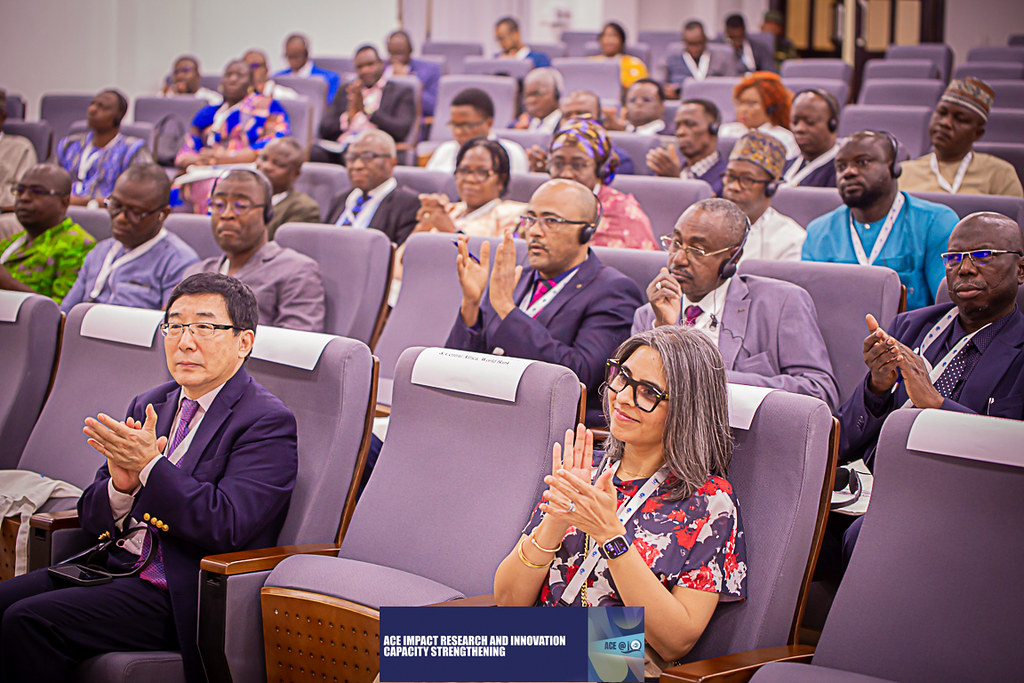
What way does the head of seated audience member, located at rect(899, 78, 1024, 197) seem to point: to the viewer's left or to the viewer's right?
to the viewer's left

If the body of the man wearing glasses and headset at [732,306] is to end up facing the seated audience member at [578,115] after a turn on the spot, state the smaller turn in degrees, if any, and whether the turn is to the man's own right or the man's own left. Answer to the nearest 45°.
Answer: approximately 135° to the man's own right

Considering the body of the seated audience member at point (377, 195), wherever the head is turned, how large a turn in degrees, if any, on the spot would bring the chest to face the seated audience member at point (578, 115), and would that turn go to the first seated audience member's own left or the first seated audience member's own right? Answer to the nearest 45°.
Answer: approximately 180°

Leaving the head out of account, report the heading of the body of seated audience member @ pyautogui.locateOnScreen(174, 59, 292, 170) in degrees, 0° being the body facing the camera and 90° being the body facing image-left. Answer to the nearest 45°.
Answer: approximately 45°

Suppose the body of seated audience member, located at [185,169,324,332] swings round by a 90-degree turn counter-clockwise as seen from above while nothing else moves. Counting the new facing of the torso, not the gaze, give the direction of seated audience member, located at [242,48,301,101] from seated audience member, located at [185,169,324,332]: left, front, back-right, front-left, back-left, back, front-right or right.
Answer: back-left

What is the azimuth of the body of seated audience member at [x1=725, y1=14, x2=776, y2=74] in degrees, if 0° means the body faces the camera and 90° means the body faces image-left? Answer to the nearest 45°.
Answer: approximately 45°

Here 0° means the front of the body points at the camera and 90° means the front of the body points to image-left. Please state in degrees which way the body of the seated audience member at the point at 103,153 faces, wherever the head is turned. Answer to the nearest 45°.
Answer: approximately 45°
